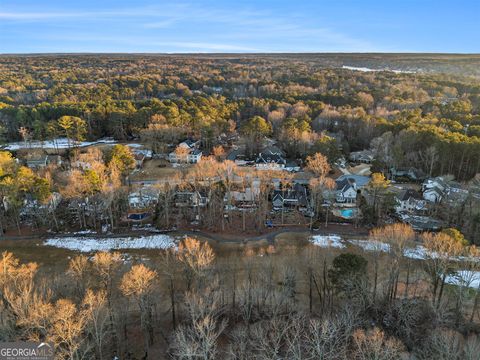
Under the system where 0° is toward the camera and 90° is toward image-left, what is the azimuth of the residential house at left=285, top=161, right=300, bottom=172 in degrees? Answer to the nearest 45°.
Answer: approximately 0°

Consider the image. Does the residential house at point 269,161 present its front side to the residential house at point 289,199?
yes

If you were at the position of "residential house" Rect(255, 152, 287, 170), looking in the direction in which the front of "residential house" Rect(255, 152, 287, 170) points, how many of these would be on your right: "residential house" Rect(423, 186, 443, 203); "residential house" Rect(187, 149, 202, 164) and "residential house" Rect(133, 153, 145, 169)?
2

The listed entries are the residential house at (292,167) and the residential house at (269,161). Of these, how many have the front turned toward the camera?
2

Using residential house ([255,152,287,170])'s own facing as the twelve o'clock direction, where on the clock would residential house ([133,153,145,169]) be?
residential house ([133,153,145,169]) is roughly at 3 o'clock from residential house ([255,152,287,170]).

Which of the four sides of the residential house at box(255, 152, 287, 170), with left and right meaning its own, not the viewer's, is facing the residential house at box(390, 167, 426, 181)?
left
